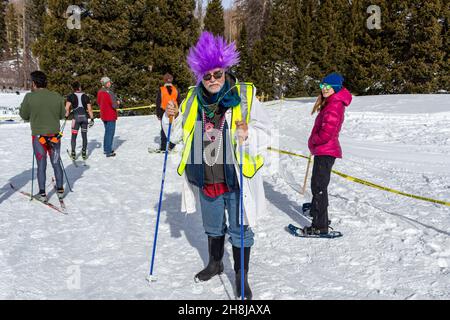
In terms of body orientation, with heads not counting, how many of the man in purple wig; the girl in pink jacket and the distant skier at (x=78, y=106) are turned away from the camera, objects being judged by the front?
1

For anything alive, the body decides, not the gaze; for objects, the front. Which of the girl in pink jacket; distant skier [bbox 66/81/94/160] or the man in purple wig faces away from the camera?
the distant skier

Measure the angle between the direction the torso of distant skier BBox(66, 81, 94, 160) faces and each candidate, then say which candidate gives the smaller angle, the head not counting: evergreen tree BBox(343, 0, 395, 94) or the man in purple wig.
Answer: the evergreen tree

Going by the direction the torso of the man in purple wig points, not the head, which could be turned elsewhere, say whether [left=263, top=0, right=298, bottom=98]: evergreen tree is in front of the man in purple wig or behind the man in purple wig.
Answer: behind

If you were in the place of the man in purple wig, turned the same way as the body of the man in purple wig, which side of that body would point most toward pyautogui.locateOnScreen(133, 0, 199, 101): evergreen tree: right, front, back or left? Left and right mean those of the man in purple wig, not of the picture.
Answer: back

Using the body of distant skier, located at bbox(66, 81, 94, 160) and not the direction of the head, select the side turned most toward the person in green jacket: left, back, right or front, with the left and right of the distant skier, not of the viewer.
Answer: back

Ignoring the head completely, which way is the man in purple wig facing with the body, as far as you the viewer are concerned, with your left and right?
facing the viewer

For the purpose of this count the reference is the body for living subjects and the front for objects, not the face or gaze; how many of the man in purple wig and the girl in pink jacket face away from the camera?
0

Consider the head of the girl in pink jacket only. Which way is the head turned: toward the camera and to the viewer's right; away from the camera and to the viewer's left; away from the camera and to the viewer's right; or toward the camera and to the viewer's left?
toward the camera and to the viewer's left

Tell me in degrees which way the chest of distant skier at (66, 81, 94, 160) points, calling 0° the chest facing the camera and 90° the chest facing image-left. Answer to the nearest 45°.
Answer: approximately 180°

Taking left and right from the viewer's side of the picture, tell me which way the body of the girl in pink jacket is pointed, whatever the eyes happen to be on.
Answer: facing to the left of the viewer
